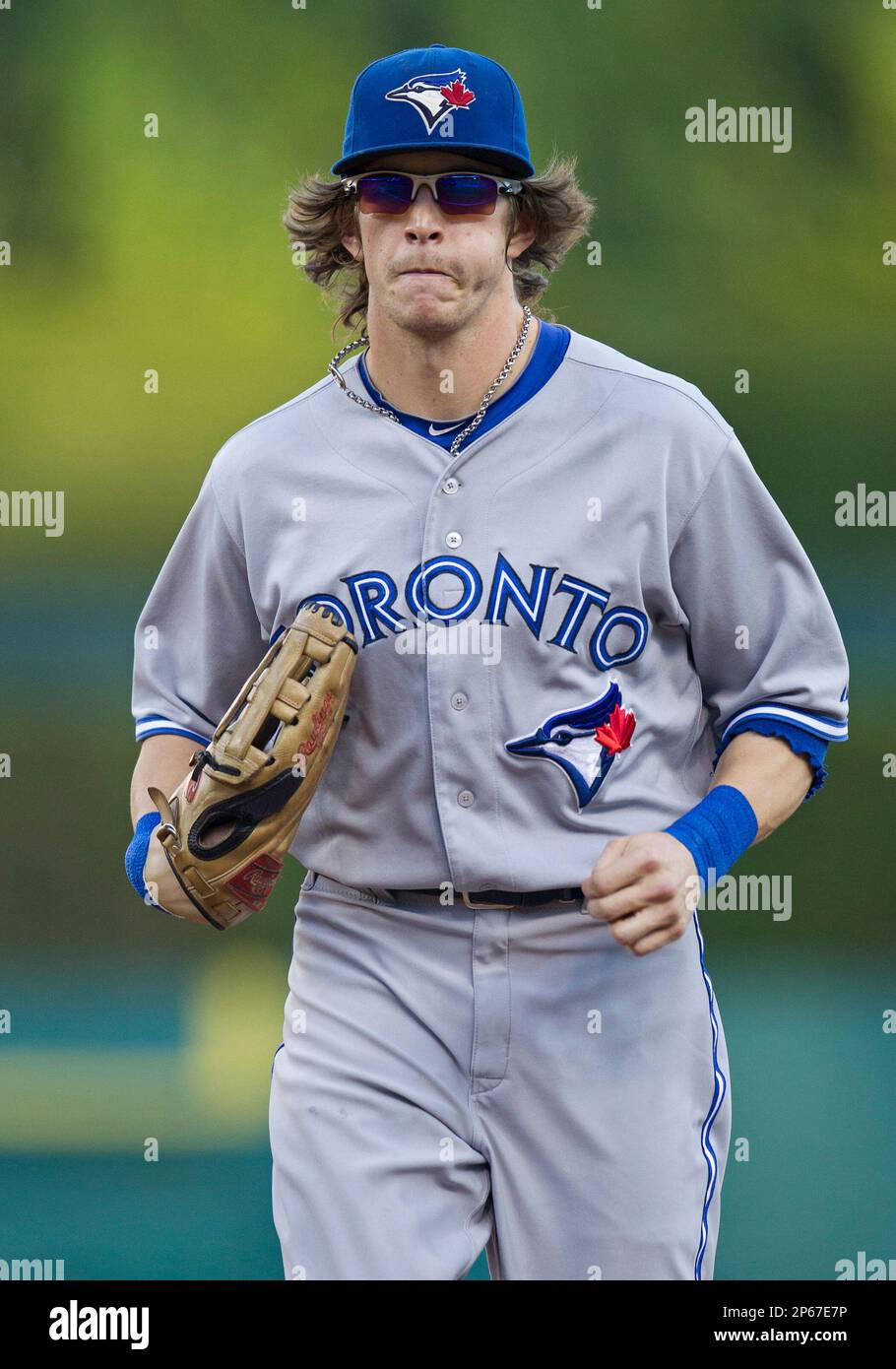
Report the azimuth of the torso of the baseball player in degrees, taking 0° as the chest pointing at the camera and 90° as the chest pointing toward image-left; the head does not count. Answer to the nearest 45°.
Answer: approximately 0°
